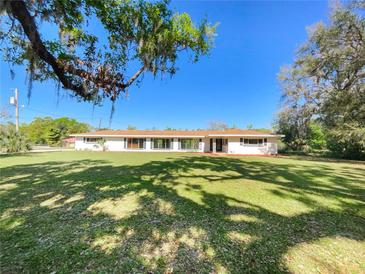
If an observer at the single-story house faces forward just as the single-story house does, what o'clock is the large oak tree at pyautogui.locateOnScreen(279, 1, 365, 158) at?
The large oak tree is roughly at 10 o'clock from the single-story house.

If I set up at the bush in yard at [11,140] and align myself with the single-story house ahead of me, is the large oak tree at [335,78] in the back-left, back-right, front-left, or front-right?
front-right

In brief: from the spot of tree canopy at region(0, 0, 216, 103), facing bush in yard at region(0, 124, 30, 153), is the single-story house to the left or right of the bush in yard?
right

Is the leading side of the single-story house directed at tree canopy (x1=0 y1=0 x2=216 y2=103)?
yes

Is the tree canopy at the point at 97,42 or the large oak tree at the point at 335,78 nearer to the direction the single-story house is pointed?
the tree canopy

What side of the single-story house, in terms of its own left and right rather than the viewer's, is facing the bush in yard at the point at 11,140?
right

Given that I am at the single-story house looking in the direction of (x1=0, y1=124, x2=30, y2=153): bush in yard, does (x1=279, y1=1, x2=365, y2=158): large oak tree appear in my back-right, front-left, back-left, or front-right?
back-left

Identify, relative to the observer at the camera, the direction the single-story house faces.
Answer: facing the viewer
